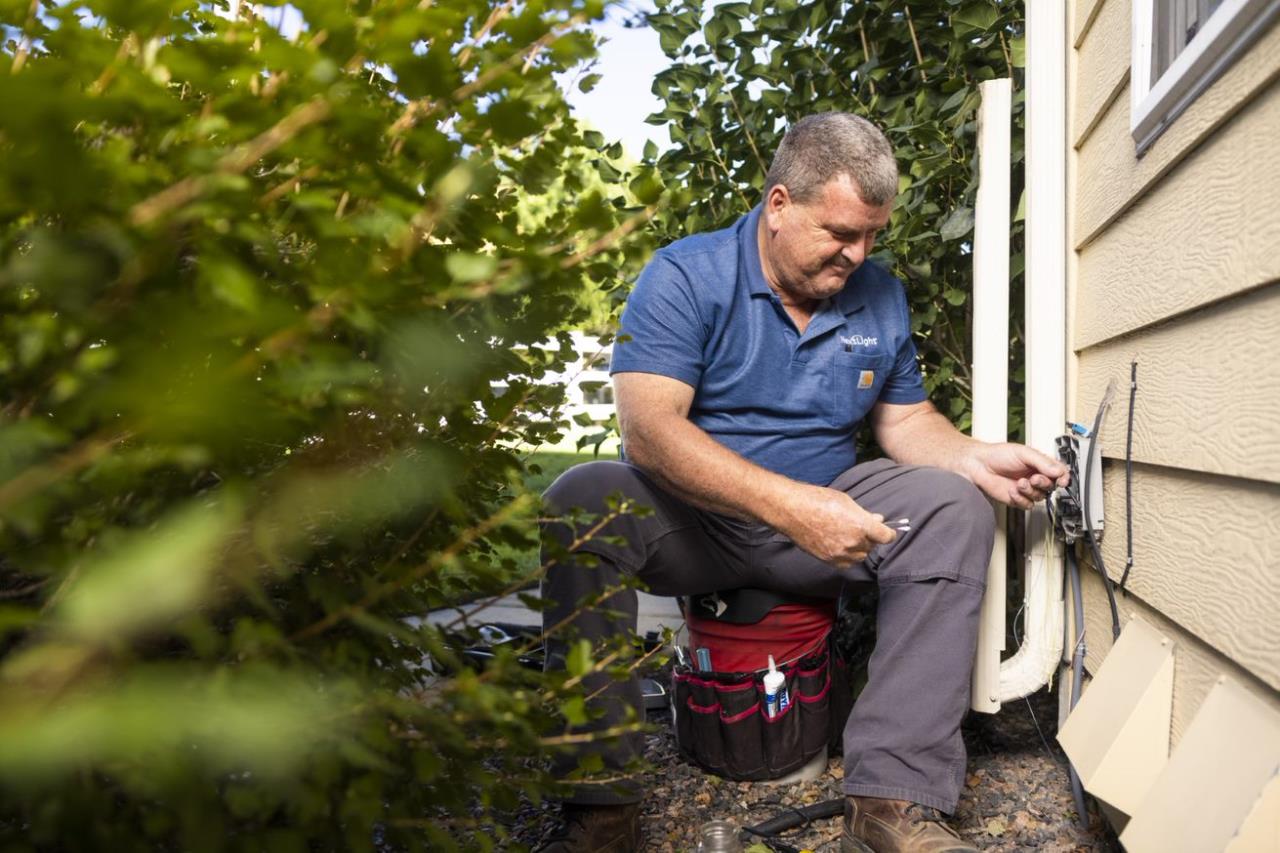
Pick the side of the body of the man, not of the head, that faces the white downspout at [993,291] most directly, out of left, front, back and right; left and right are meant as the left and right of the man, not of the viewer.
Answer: left

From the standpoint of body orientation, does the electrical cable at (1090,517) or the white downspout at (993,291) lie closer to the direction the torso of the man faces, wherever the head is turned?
the electrical cable

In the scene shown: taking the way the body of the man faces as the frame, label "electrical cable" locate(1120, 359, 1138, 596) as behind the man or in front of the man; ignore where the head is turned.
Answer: in front

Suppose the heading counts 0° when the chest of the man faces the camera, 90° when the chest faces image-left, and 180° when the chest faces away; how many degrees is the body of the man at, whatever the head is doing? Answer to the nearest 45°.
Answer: approximately 315°
